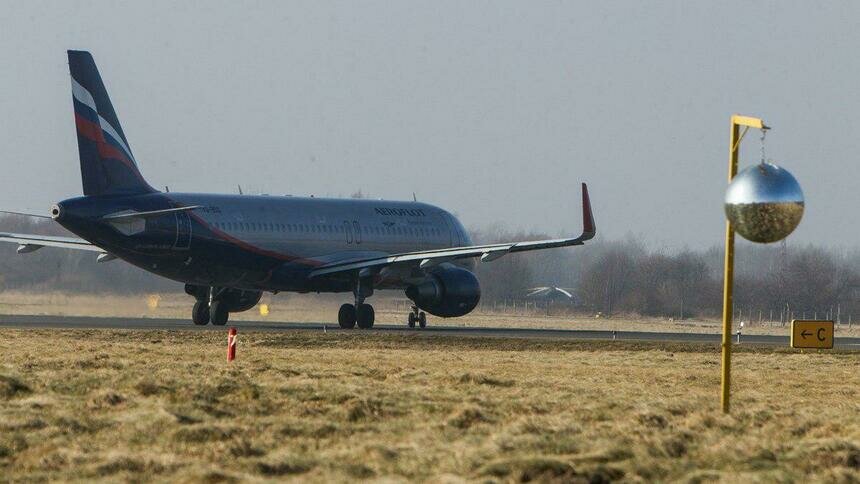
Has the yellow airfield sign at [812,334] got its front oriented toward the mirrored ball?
yes

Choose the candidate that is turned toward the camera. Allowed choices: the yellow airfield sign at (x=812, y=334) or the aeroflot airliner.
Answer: the yellow airfield sign

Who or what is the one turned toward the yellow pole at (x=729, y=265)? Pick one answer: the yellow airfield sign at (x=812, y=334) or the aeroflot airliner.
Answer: the yellow airfield sign

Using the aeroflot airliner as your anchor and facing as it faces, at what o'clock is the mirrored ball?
The mirrored ball is roughly at 4 o'clock from the aeroflot airliner.

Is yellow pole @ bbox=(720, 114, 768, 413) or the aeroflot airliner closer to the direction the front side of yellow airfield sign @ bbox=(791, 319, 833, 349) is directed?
the yellow pole

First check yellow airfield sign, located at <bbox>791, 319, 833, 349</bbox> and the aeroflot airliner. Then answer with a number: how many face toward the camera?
1

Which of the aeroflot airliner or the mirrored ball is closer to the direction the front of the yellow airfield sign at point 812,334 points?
the mirrored ball

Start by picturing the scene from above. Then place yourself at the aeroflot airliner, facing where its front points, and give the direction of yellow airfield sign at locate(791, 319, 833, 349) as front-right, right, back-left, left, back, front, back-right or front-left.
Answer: right

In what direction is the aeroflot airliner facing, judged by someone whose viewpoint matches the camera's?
facing away from the viewer and to the right of the viewer

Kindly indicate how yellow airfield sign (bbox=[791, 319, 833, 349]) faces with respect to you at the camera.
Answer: facing the viewer

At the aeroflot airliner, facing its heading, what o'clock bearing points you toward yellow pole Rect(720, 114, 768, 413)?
The yellow pole is roughly at 4 o'clock from the aeroflot airliner.

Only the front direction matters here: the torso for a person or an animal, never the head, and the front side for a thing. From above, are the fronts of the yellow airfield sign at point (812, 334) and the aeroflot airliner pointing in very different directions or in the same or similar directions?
very different directions

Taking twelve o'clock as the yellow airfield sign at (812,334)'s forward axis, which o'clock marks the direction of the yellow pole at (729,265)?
The yellow pole is roughly at 12 o'clock from the yellow airfield sign.
